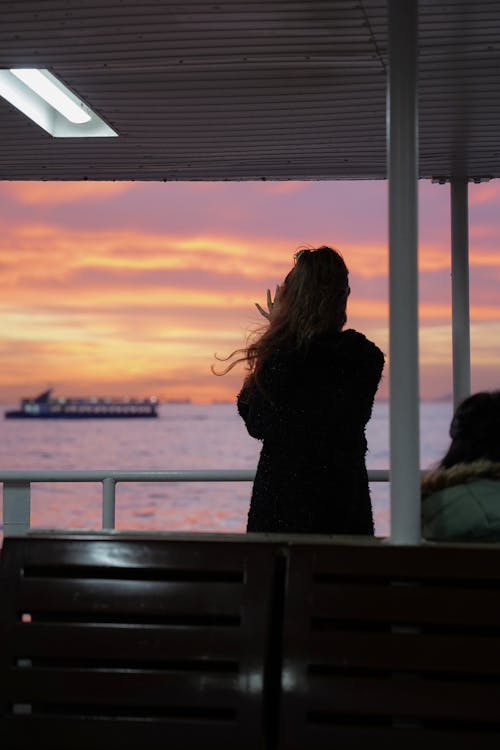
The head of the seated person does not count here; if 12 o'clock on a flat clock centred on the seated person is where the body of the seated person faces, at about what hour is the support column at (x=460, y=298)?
The support column is roughly at 12 o'clock from the seated person.

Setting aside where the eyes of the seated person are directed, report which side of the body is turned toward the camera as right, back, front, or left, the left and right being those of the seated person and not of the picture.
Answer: back

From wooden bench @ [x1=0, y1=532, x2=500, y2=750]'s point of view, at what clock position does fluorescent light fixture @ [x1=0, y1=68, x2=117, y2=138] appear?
The fluorescent light fixture is roughly at 11 o'clock from the wooden bench.

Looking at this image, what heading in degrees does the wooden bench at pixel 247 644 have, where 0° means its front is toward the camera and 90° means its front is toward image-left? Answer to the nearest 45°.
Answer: approximately 180°

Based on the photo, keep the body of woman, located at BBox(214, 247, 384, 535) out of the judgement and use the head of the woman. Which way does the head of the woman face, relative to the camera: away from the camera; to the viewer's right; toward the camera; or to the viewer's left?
away from the camera

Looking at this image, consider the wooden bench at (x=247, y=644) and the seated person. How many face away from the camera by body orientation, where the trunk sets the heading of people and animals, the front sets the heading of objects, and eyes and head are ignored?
2

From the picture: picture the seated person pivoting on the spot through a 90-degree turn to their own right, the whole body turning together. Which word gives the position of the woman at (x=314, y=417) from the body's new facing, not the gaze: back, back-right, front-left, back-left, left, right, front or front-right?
back-left

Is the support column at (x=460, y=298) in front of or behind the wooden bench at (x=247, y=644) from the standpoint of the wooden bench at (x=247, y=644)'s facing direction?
in front
